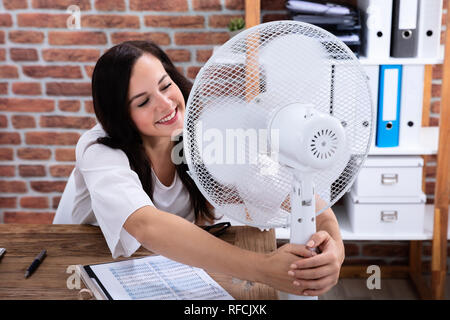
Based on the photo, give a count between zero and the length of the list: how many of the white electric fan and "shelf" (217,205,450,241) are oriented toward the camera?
1

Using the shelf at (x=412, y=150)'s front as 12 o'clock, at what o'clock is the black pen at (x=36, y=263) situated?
The black pen is roughly at 1 o'clock from the shelf.

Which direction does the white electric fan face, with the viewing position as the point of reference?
facing away from the viewer and to the left of the viewer
